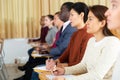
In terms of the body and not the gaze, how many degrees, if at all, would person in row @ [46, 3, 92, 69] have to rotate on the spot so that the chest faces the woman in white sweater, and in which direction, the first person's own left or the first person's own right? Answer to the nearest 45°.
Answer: approximately 90° to the first person's own left

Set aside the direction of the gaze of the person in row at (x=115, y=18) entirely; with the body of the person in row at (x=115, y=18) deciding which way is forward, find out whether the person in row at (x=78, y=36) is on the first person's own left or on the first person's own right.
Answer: on the first person's own right

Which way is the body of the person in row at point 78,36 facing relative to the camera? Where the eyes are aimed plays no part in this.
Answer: to the viewer's left

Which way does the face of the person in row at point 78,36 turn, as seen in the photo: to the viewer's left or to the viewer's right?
to the viewer's left

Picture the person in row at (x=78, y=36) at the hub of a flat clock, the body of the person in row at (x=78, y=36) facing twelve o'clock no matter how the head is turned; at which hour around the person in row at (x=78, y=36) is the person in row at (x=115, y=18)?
the person in row at (x=115, y=18) is roughly at 9 o'clock from the person in row at (x=78, y=36).

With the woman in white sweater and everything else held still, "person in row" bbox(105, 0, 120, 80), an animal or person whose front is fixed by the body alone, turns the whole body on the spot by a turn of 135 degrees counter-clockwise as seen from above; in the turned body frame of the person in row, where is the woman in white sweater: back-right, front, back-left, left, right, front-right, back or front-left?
back-left

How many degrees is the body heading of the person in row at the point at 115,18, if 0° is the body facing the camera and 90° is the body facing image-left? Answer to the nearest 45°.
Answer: approximately 90°

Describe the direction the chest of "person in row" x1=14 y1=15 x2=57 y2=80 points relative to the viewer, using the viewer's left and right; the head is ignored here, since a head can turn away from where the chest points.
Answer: facing to the left of the viewer
